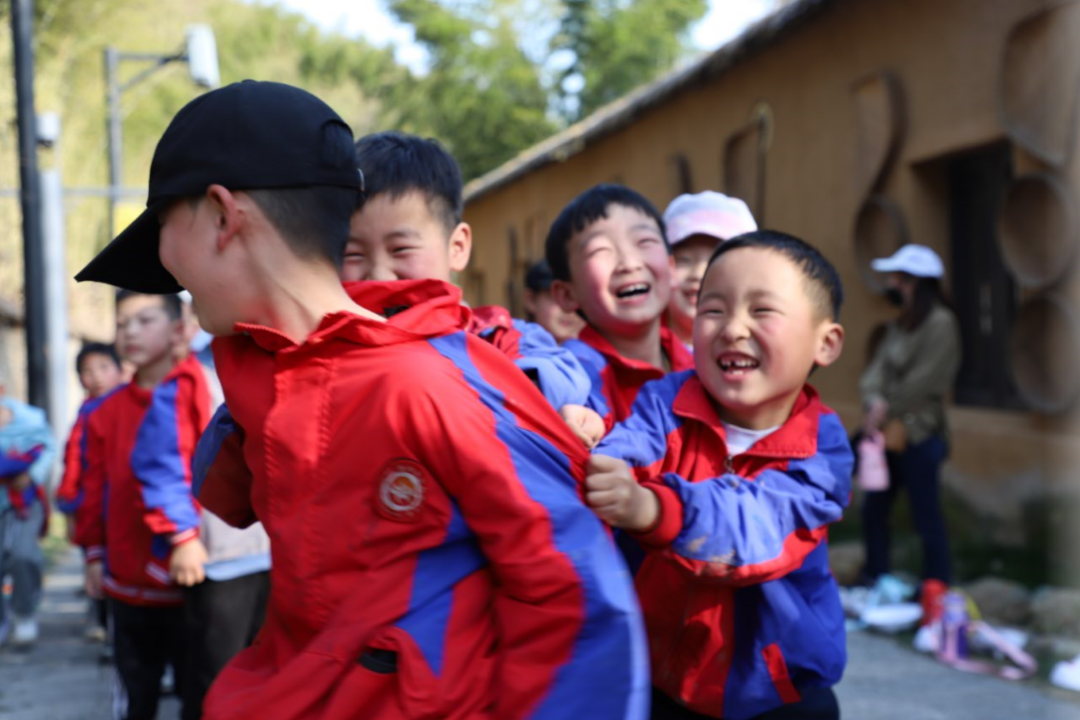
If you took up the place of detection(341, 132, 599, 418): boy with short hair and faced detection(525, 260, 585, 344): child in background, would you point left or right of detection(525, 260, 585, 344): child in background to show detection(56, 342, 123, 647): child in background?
left

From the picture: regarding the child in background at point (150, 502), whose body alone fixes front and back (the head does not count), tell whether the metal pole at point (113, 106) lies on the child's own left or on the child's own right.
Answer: on the child's own right

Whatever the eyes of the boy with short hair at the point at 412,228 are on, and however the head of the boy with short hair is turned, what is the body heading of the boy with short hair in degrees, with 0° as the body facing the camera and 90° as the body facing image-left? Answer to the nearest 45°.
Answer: approximately 45°

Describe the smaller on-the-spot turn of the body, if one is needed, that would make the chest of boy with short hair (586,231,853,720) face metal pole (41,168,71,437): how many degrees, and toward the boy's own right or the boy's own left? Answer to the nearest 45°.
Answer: approximately 90° to the boy's own right

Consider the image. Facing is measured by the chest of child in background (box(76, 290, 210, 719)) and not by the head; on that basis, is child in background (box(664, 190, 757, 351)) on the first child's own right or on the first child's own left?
on the first child's own left

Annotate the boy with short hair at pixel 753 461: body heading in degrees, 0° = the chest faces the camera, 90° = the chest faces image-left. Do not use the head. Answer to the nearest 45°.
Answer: approximately 45°

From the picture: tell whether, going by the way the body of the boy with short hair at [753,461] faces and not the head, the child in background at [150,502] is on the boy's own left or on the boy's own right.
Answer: on the boy's own right
